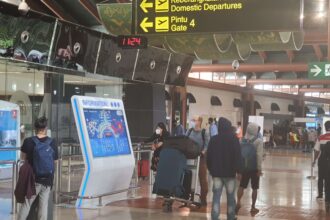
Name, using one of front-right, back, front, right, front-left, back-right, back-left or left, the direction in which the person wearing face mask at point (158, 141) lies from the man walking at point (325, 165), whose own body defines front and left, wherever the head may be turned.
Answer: left

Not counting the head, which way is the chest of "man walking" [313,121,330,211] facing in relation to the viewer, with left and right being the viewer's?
facing away from the viewer

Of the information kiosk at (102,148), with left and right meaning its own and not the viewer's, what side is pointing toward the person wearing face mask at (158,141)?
left

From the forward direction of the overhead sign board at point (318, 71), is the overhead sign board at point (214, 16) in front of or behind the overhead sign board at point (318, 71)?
in front

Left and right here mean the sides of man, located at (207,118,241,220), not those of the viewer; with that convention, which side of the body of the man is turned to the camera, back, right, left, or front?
back

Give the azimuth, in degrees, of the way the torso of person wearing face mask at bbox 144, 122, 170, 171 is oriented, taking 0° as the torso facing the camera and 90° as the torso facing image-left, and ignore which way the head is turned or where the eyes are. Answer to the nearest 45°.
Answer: approximately 45°

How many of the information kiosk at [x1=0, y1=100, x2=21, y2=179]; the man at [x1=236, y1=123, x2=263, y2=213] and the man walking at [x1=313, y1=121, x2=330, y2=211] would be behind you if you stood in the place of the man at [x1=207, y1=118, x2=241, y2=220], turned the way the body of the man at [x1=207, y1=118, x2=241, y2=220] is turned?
0

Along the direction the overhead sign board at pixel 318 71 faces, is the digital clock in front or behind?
in front

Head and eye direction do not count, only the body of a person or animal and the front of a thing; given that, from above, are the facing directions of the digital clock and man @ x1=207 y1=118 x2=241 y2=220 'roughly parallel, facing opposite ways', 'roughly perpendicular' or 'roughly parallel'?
roughly parallel, facing opposite ways

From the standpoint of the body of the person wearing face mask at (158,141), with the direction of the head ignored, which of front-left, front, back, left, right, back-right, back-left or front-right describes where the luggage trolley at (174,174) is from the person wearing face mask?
front-left

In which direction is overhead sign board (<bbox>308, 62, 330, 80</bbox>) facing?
toward the camera
